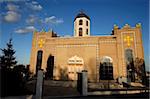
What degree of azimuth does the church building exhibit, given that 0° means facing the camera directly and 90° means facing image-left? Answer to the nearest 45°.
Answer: approximately 0°

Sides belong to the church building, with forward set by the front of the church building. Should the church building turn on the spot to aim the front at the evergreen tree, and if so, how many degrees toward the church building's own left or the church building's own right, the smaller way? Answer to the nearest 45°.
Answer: approximately 90° to the church building's own right
